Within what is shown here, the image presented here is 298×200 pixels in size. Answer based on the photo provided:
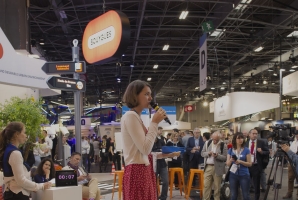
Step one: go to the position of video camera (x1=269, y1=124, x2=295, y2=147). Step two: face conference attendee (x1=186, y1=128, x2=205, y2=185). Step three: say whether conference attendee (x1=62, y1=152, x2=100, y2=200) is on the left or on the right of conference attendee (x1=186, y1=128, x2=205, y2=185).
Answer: left

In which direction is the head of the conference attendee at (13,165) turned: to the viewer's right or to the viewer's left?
to the viewer's right

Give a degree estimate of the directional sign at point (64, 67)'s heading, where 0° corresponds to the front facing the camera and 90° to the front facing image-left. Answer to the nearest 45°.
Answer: approximately 0°

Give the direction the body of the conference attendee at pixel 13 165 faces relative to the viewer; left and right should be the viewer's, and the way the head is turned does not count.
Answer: facing to the right of the viewer

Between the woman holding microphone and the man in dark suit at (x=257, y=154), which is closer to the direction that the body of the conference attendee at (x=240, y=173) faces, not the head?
the woman holding microphone

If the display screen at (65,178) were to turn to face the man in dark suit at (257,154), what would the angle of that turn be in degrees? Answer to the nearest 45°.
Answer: approximately 135° to its left

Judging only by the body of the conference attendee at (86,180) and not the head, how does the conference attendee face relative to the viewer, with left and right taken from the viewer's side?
facing the viewer and to the right of the viewer

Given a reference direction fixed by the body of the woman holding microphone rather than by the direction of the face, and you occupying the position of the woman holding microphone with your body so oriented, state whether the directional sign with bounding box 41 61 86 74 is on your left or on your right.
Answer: on your left

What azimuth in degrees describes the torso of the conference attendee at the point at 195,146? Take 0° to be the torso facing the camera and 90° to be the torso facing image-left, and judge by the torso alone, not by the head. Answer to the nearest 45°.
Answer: approximately 0°

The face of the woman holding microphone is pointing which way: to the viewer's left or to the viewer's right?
to the viewer's right

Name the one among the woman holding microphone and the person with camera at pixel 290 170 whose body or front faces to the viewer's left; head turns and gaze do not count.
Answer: the person with camera

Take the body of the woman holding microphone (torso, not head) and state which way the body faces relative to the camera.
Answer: to the viewer's right

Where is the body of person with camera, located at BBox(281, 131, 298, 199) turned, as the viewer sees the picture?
to the viewer's left
